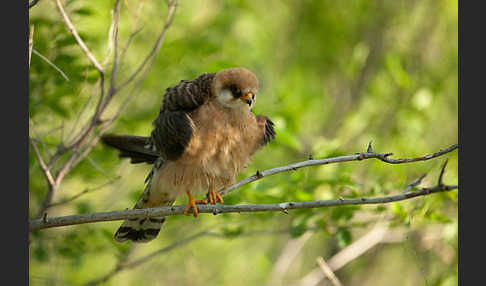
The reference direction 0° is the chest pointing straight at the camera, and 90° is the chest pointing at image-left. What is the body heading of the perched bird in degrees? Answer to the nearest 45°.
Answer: approximately 315°
